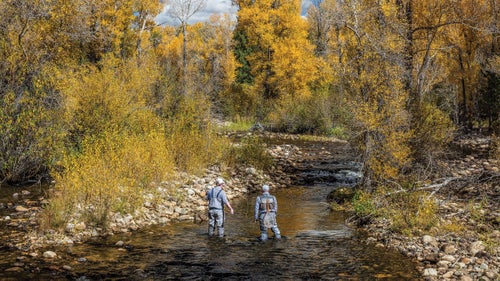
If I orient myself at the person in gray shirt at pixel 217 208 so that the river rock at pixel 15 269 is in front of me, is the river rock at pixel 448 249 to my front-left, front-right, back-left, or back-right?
back-left

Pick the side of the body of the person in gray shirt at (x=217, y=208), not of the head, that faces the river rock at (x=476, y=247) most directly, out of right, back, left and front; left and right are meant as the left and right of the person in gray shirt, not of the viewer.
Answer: right

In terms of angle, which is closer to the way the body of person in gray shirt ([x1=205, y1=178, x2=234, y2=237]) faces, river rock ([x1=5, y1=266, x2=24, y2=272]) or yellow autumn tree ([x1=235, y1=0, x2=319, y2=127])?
the yellow autumn tree

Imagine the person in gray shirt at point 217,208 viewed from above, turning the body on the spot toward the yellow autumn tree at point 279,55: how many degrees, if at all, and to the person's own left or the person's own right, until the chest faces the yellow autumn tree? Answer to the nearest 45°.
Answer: approximately 45° to the person's own left

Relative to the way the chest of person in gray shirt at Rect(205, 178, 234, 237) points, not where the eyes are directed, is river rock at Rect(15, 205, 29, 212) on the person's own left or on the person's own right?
on the person's own left

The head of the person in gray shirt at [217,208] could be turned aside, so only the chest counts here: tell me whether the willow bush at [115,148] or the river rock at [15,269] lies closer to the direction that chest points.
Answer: the willow bush

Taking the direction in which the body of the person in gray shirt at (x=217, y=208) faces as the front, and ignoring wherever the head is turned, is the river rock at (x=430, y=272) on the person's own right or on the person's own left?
on the person's own right

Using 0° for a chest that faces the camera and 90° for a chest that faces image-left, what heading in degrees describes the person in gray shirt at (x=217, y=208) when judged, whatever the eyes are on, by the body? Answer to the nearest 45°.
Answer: approximately 225°

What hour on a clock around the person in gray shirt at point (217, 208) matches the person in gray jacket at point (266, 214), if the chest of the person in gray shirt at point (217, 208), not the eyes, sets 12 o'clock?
the person in gray jacket at point (266, 214) is roughly at 2 o'clock from the person in gray shirt at point (217, 208).

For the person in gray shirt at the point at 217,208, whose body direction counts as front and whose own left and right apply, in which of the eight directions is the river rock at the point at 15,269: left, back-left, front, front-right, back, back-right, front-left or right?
back

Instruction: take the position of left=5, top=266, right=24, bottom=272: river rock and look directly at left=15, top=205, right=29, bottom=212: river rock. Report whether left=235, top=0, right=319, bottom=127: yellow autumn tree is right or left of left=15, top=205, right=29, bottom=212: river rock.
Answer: right
